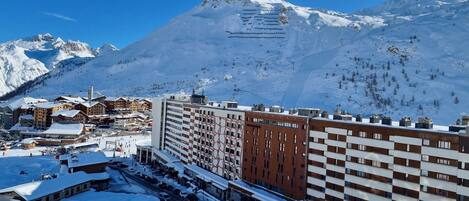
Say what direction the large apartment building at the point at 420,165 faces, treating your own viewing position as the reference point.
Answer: facing the viewer and to the left of the viewer
